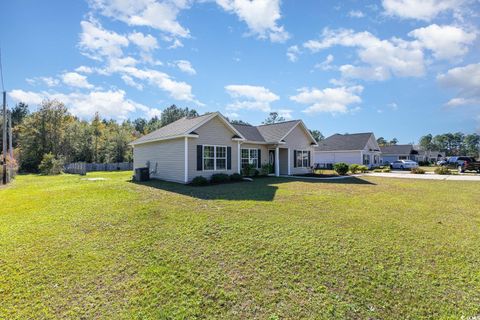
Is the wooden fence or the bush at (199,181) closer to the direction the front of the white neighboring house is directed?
the bush

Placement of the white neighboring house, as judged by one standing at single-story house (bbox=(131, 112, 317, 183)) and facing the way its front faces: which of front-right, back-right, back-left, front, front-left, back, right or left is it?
left

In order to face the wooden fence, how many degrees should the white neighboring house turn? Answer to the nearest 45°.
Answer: approximately 90° to its right

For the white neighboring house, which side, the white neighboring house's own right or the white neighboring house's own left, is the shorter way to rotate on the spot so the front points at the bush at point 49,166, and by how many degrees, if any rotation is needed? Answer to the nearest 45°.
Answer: approximately 90° to the white neighboring house's own right

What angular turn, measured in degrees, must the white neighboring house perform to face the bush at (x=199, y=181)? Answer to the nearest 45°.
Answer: approximately 45° to its right

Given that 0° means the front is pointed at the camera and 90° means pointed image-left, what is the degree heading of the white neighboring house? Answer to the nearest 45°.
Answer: approximately 315°

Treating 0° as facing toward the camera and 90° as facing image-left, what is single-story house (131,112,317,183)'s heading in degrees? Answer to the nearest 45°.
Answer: approximately 315°

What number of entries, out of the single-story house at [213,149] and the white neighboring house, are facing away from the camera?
0
